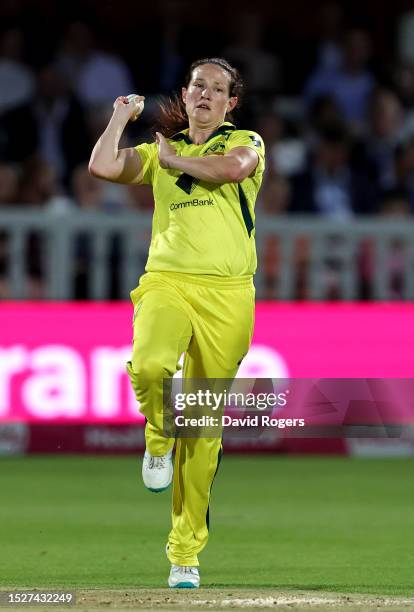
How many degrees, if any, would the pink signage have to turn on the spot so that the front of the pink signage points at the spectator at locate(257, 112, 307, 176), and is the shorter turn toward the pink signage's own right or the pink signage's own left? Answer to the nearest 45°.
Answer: approximately 135° to the pink signage's own left

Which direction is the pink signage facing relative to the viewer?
toward the camera

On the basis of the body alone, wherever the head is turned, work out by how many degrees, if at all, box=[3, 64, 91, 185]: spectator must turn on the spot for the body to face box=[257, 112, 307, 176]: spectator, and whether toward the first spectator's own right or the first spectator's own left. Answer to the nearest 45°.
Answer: approximately 90° to the first spectator's own left

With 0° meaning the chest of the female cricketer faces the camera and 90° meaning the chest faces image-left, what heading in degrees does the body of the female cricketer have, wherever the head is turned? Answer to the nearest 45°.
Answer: approximately 0°

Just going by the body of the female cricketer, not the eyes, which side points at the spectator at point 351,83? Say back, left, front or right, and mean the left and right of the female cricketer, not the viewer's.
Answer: back

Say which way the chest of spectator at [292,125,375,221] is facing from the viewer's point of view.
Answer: toward the camera

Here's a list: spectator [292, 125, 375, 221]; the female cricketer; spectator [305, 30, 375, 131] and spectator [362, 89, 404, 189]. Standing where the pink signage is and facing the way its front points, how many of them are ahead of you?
1

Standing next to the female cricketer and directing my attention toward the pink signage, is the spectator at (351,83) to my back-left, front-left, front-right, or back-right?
front-right

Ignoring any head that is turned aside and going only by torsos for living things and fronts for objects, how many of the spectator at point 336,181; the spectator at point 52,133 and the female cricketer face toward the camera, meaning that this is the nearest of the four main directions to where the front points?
3
